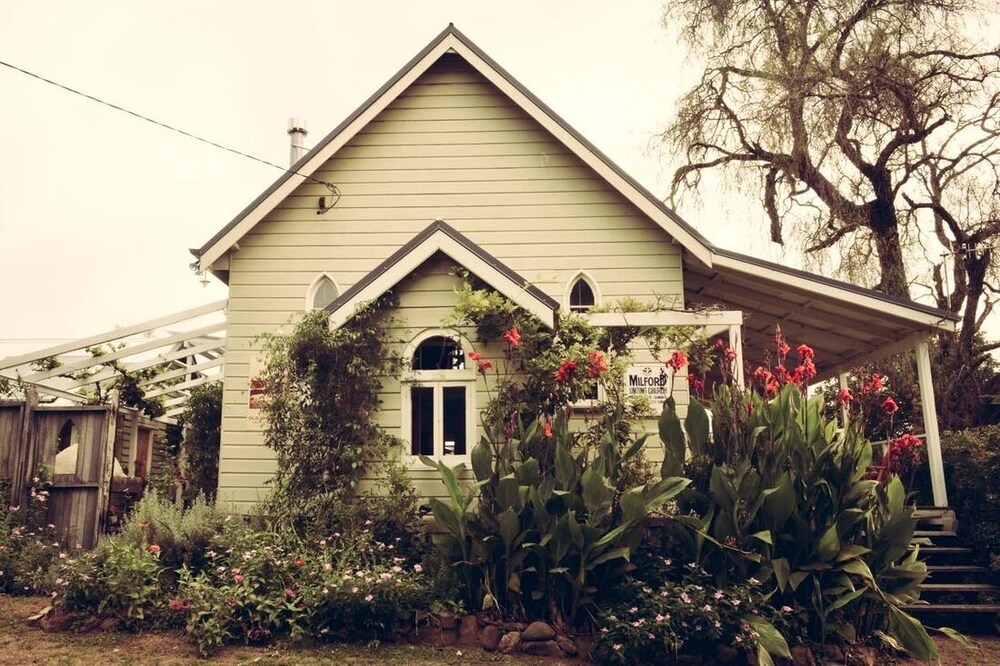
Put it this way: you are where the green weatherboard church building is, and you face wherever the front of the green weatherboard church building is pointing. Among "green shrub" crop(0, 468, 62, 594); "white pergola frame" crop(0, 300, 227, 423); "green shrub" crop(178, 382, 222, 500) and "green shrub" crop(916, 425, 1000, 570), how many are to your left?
1

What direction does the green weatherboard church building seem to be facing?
toward the camera

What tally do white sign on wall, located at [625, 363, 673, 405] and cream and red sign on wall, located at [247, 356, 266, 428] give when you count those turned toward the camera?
2

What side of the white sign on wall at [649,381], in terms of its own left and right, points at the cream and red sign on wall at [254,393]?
right

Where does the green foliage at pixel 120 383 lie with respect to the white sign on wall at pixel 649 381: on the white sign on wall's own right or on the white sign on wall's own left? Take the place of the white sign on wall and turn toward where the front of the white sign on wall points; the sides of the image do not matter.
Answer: on the white sign on wall's own right

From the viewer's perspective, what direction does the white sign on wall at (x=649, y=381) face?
toward the camera

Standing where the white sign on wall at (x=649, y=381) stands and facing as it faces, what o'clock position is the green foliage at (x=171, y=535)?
The green foliage is roughly at 2 o'clock from the white sign on wall.

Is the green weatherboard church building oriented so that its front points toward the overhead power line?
no

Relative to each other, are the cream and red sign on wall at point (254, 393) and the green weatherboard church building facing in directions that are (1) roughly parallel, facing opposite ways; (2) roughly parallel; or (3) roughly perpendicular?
roughly parallel

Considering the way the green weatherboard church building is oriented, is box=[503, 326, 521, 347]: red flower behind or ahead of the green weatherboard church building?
ahead

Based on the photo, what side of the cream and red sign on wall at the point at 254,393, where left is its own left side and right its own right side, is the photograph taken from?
front

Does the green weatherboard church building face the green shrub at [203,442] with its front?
no

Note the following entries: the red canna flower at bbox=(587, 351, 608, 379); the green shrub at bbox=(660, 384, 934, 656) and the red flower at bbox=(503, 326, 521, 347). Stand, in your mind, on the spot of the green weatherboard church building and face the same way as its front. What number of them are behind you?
0

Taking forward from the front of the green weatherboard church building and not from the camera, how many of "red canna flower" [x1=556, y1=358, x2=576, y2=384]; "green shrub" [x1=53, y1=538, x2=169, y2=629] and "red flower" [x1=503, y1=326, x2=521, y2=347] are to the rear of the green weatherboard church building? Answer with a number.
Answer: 0

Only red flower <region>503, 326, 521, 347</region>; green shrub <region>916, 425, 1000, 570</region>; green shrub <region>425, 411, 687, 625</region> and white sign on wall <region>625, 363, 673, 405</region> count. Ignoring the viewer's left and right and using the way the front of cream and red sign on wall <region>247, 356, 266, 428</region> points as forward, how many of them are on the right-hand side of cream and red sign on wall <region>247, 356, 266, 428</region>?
0
